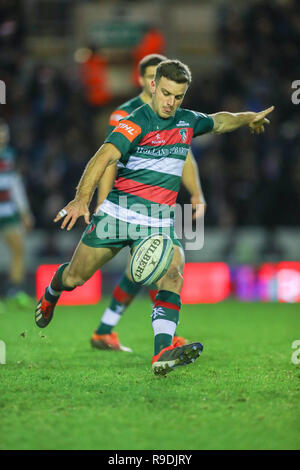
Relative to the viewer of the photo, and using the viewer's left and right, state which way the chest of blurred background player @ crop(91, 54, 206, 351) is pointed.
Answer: facing the viewer and to the right of the viewer

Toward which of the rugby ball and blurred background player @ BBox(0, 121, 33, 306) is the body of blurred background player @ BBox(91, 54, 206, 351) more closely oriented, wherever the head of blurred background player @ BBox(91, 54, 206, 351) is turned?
the rugby ball

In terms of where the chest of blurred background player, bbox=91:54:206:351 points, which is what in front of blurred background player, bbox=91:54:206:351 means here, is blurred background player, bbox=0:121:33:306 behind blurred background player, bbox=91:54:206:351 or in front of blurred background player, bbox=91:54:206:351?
behind

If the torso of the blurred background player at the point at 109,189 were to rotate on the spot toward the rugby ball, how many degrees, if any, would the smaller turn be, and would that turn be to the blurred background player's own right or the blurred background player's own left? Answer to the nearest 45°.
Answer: approximately 45° to the blurred background player's own right
